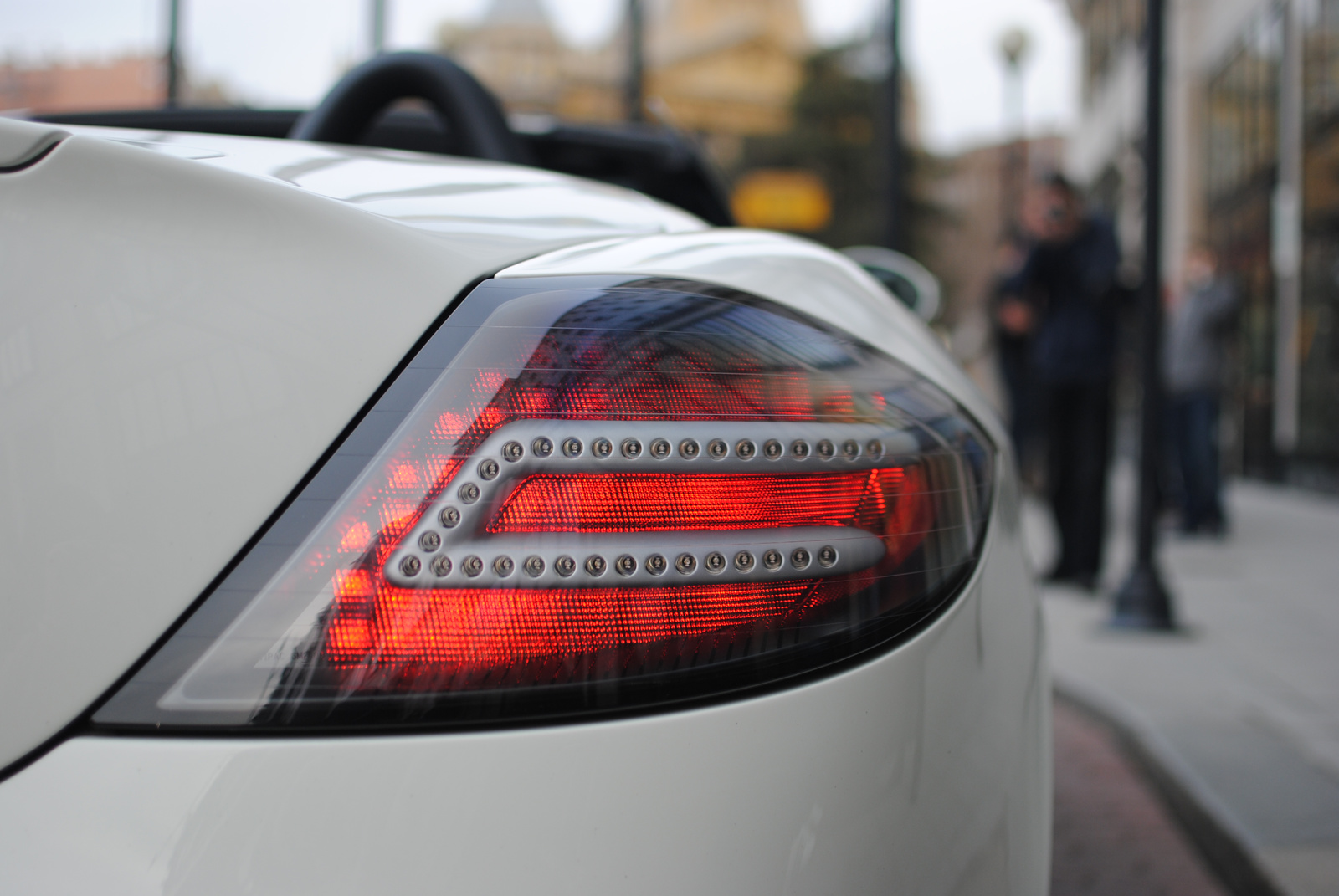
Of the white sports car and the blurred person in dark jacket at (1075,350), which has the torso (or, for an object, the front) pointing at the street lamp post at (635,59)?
the white sports car

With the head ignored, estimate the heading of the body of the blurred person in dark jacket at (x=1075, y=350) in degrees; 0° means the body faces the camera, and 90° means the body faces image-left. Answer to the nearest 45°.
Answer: approximately 45°

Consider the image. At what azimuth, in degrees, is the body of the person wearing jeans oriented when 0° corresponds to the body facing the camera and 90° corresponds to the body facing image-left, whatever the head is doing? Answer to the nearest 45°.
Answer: approximately 45°

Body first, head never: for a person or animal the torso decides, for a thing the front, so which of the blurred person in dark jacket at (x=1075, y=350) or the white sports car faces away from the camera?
the white sports car

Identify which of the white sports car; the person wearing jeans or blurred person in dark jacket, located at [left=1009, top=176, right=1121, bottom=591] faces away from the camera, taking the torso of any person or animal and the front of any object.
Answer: the white sports car

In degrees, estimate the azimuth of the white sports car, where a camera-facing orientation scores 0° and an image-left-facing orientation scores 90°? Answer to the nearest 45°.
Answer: approximately 180°

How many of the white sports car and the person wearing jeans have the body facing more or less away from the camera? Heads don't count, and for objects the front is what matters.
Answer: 1

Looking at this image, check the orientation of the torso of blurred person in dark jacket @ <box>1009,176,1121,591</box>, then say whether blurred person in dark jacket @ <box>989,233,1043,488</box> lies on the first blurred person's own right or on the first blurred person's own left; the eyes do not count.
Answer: on the first blurred person's own right

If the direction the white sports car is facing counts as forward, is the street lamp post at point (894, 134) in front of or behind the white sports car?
in front
